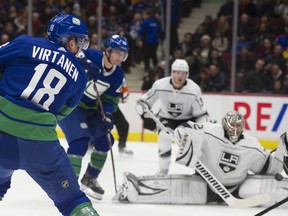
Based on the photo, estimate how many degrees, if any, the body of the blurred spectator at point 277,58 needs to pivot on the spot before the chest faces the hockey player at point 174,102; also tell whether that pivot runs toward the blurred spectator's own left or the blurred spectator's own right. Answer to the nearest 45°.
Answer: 0° — they already face them

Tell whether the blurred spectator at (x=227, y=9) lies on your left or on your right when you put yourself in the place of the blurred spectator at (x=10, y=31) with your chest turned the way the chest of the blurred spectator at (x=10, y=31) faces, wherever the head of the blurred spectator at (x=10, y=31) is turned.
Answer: on your left
